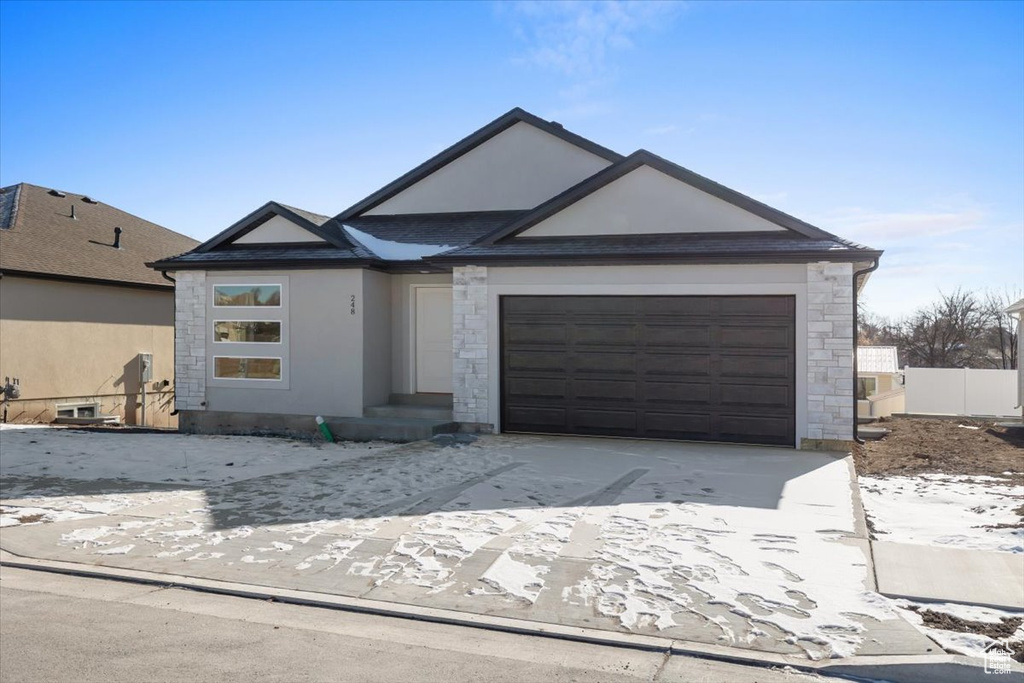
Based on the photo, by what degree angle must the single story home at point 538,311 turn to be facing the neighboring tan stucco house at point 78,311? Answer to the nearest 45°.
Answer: approximately 135° to its right

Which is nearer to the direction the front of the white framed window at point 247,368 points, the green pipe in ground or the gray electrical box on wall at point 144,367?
the green pipe in ground

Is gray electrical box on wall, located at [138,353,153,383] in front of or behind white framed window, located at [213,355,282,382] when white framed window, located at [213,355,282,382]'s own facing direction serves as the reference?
behind

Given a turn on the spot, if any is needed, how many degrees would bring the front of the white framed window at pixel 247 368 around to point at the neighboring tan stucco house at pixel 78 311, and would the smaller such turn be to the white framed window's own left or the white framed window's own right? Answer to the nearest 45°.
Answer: approximately 135° to the white framed window's own right

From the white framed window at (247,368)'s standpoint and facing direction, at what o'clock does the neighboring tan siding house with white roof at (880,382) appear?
The neighboring tan siding house with white roof is roughly at 8 o'clock from the white framed window.

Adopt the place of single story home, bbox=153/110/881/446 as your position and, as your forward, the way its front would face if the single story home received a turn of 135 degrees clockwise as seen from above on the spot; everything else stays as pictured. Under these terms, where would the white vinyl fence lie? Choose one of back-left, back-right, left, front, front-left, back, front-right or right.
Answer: right

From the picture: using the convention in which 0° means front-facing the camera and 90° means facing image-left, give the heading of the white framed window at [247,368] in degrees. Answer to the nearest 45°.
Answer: approximately 0°

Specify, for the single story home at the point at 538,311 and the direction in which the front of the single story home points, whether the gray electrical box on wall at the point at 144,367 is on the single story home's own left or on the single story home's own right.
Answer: on the single story home's own right

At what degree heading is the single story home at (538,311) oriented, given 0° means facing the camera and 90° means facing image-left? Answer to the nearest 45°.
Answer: approximately 0°

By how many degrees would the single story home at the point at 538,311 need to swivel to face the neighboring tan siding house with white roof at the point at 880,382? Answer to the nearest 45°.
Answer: approximately 135° to its left
